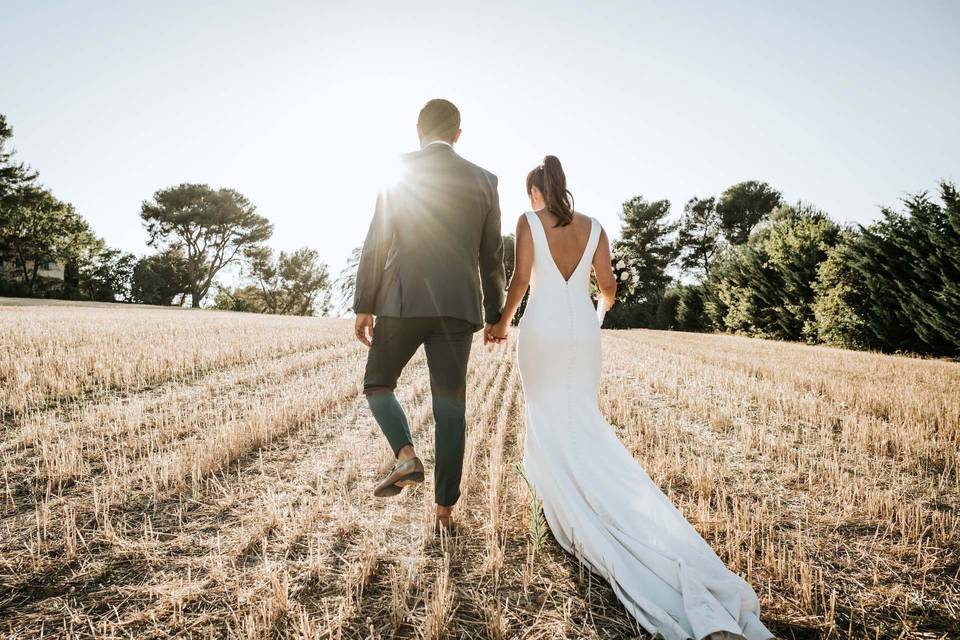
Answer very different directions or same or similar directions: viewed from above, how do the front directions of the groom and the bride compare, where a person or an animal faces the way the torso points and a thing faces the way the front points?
same or similar directions

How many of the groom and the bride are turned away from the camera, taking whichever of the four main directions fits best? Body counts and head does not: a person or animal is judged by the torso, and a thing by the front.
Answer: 2

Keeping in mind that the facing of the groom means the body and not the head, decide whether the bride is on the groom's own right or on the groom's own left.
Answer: on the groom's own right

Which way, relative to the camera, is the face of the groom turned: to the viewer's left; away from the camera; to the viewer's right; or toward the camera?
away from the camera

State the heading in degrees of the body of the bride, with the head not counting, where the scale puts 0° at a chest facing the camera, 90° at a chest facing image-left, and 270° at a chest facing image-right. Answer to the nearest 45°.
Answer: approximately 180°

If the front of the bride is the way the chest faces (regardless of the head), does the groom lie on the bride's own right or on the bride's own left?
on the bride's own left

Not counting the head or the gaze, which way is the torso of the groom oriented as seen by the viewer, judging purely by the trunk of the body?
away from the camera
